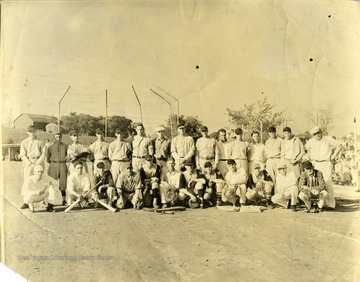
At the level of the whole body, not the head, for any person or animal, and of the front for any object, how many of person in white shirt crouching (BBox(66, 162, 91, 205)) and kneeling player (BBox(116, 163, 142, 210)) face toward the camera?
2

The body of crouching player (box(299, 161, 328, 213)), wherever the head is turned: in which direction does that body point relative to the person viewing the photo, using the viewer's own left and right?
facing the viewer

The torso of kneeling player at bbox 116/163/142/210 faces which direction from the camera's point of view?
toward the camera

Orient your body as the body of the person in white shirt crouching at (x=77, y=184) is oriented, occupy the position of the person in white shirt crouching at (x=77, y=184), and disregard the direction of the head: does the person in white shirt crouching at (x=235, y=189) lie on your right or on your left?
on your left

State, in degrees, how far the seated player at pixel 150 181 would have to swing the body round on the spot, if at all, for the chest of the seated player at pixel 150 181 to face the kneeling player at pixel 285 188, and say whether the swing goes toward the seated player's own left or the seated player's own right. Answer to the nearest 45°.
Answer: approximately 90° to the seated player's own left

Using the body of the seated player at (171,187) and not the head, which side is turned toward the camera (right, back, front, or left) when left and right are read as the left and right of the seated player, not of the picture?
front

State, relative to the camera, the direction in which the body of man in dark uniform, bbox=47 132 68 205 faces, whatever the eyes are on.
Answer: toward the camera

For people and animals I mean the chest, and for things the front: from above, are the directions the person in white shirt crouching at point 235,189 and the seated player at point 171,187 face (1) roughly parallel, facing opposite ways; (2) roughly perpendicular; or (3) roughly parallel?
roughly parallel

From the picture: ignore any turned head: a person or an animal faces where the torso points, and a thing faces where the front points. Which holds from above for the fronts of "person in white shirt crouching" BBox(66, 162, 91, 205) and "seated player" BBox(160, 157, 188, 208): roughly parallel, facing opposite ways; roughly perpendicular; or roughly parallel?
roughly parallel

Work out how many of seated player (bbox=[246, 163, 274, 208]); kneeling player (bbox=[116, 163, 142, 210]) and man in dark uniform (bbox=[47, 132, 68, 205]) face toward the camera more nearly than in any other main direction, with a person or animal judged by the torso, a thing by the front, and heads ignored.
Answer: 3
